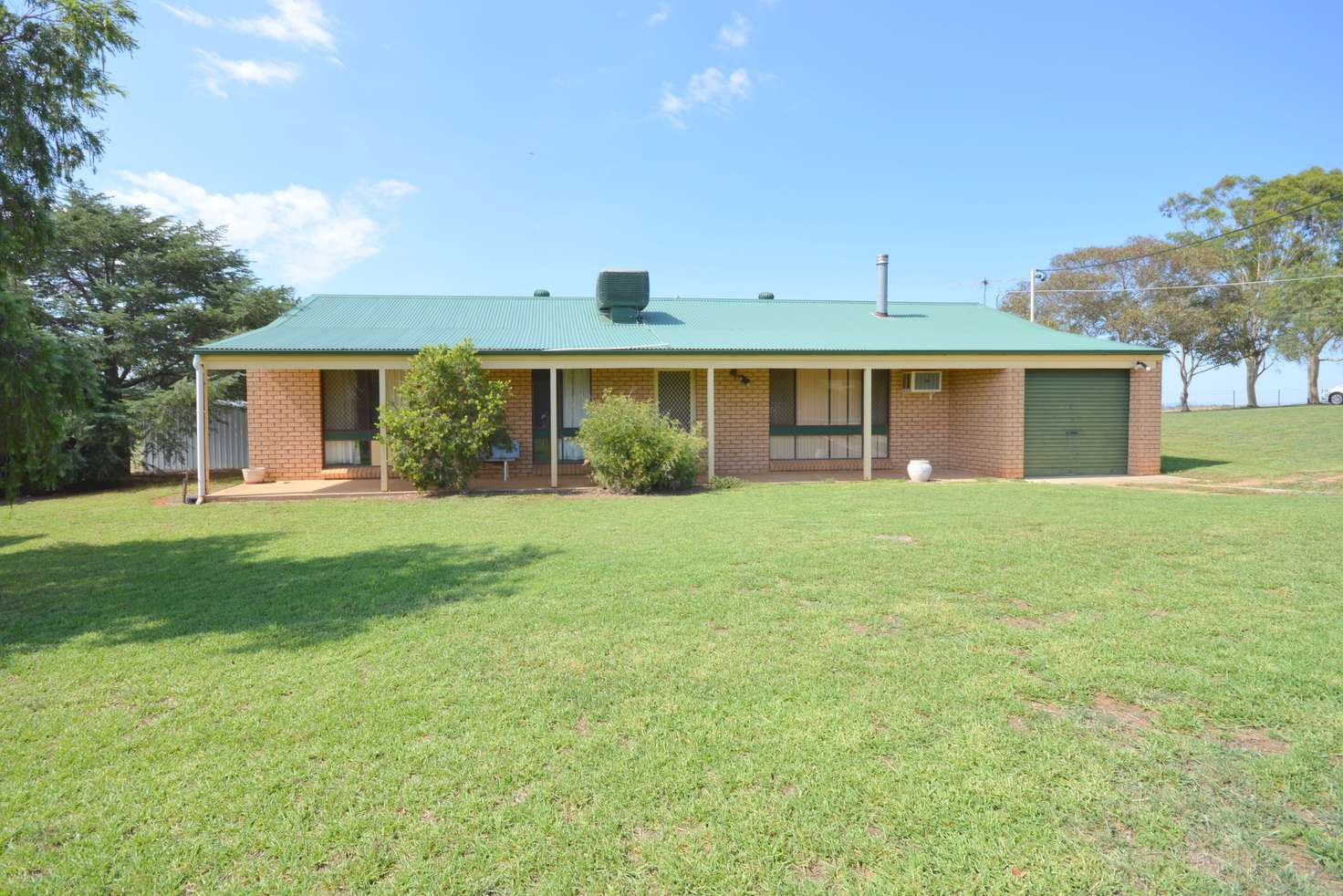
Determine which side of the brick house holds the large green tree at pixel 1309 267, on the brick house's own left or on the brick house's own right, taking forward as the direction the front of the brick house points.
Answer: on the brick house's own left

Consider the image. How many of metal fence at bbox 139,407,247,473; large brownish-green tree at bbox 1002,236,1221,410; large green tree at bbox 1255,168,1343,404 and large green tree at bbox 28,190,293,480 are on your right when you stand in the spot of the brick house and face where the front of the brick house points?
2

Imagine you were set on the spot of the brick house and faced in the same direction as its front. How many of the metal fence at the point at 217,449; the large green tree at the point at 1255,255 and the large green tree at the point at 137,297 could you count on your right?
2

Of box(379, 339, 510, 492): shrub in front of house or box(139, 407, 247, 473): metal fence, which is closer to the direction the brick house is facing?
the shrub in front of house

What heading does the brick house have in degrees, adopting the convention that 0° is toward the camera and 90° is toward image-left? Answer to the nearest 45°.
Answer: approximately 0°

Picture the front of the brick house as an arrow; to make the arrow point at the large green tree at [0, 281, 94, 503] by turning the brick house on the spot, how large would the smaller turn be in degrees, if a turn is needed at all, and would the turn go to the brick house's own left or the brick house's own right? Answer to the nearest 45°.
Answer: approximately 45° to the brick house's own right

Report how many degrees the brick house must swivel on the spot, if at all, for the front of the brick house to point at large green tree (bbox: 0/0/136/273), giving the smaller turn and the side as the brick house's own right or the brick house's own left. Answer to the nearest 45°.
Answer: approximately 45° to the brick house's own right

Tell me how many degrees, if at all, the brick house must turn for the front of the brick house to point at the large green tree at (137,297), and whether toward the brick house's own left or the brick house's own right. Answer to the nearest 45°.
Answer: approximately 90° to the brick house's own right

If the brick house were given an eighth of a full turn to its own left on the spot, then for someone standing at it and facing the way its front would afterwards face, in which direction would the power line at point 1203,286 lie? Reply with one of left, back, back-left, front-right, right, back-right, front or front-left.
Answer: left

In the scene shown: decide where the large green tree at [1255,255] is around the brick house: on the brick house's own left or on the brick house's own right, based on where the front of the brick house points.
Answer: on the brick house's own left

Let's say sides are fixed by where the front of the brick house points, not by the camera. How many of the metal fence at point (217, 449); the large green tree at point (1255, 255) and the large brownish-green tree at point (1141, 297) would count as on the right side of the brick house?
1
